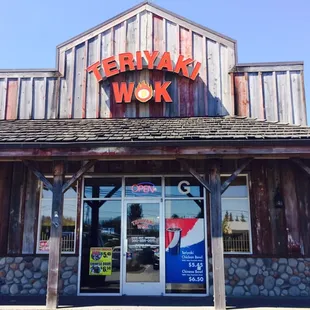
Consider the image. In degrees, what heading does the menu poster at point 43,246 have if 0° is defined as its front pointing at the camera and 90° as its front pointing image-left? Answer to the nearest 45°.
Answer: approximately 0°

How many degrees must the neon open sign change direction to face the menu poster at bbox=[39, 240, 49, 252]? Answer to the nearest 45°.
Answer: approximately 90° to its right

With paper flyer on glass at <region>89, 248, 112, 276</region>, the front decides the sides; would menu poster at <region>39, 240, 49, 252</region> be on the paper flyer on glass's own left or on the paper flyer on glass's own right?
on the paper flyer on glass's own right
